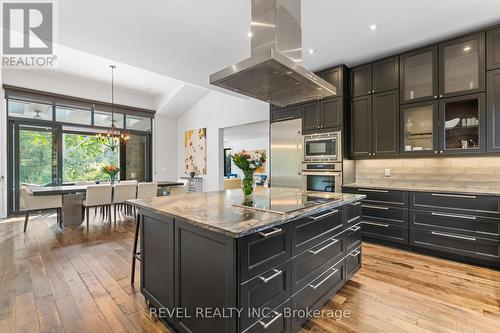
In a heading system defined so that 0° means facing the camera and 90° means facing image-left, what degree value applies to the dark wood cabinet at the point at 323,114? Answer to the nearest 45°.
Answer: approximately 45°

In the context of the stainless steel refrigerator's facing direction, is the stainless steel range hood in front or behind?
in front

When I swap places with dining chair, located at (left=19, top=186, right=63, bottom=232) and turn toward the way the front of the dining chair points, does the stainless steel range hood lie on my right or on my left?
on my right

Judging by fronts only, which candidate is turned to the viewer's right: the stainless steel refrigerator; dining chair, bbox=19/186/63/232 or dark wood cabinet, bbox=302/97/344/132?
the dining chair

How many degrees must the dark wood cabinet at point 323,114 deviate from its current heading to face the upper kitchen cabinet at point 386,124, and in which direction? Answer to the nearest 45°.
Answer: approximately 135° to its left

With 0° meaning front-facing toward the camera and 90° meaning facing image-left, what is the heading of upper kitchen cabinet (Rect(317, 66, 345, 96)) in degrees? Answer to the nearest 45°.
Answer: approximately 45°

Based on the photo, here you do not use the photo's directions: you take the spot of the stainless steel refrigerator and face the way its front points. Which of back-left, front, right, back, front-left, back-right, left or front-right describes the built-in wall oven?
left

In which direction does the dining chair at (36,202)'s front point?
to the viewer's right

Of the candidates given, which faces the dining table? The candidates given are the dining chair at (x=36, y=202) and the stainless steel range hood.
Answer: the dining chair

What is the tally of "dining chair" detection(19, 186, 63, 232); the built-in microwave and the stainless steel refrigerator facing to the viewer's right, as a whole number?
1
